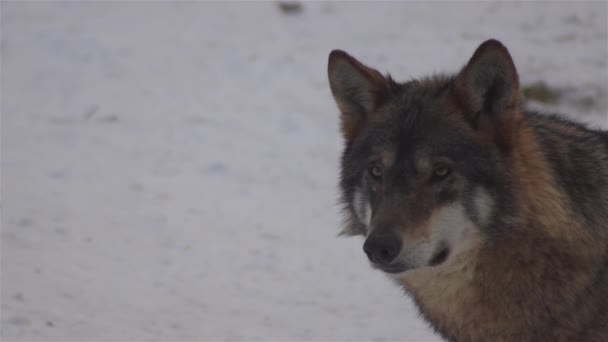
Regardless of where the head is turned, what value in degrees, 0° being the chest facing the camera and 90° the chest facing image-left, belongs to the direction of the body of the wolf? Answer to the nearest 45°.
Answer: approximately 45°
